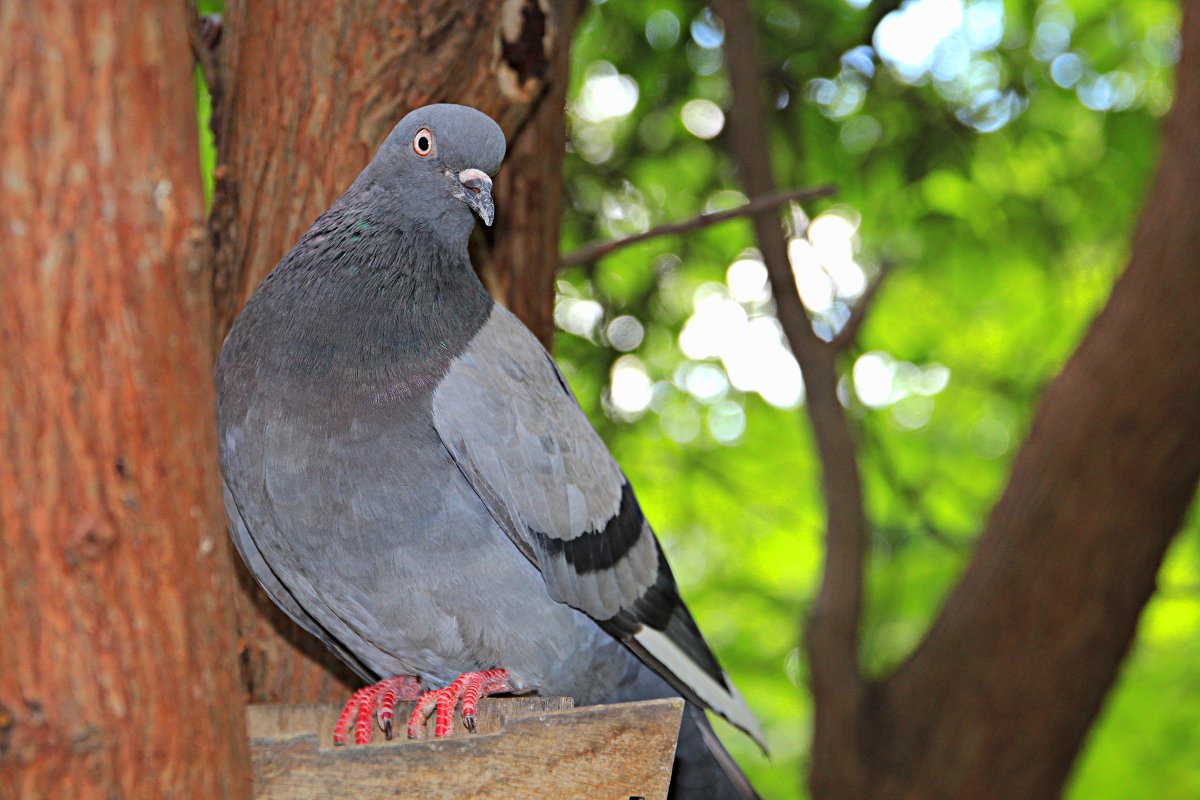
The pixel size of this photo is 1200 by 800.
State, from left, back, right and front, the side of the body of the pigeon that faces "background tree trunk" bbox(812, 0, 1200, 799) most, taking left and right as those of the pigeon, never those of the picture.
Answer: back

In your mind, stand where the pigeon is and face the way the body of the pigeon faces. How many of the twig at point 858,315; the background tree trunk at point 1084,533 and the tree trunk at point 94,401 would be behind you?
2

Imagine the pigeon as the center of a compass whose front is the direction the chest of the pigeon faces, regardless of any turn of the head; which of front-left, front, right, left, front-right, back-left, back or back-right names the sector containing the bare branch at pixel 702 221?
back

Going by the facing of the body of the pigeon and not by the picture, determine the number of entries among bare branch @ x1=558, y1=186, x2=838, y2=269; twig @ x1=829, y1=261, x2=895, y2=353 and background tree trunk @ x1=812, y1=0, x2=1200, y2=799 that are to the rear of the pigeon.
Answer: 3

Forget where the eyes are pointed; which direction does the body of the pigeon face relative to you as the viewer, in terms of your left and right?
facing the viewer and to the left of the viewer

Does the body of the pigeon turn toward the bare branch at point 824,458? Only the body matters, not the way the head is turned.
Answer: no

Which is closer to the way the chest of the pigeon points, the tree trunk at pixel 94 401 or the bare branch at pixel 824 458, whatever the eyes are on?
the tree trunk

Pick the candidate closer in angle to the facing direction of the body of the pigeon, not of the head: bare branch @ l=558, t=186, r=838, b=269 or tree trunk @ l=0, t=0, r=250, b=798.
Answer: the tree trunk

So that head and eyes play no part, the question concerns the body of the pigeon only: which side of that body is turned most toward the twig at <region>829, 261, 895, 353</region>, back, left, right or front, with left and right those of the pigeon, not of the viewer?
back
